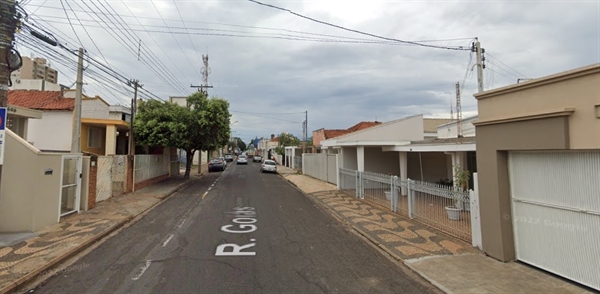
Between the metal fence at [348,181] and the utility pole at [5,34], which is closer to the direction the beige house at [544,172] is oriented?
the utility pole

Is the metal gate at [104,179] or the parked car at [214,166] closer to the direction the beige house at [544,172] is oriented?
the metal gate

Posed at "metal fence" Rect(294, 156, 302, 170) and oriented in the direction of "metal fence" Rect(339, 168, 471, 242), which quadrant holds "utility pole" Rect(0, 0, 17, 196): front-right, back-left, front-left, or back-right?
front-right

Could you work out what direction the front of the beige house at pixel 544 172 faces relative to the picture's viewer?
facing the viewer and to the left of the viewer

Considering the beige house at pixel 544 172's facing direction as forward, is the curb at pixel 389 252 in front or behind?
in front

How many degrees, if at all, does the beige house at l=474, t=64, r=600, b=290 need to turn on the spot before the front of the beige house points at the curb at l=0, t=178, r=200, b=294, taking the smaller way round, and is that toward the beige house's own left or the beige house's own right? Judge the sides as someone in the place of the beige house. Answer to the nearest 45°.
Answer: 0° — it already faces it

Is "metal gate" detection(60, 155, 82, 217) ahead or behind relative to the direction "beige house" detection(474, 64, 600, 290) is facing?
ahead

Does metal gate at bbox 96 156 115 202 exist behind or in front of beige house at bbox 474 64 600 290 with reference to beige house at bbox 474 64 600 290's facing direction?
in front

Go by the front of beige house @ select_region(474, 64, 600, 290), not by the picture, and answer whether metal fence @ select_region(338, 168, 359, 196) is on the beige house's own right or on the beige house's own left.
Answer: on the beige house's own right

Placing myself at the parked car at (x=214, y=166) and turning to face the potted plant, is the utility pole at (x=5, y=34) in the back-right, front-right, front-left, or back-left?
front-right

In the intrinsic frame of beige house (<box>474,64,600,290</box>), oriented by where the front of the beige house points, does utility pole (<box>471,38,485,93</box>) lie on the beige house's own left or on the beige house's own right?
on the beige house's own right

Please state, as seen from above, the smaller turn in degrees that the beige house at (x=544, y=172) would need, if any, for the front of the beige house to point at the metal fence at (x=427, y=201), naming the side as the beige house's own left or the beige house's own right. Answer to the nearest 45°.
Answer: approximately 90° to the beige house's own right

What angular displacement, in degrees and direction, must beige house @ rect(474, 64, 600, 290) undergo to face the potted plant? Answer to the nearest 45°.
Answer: approximately 90° to its right

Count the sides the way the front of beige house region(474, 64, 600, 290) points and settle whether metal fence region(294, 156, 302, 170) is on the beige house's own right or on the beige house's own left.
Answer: on the beige house's own right

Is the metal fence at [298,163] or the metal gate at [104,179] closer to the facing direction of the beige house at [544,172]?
the metal gate
